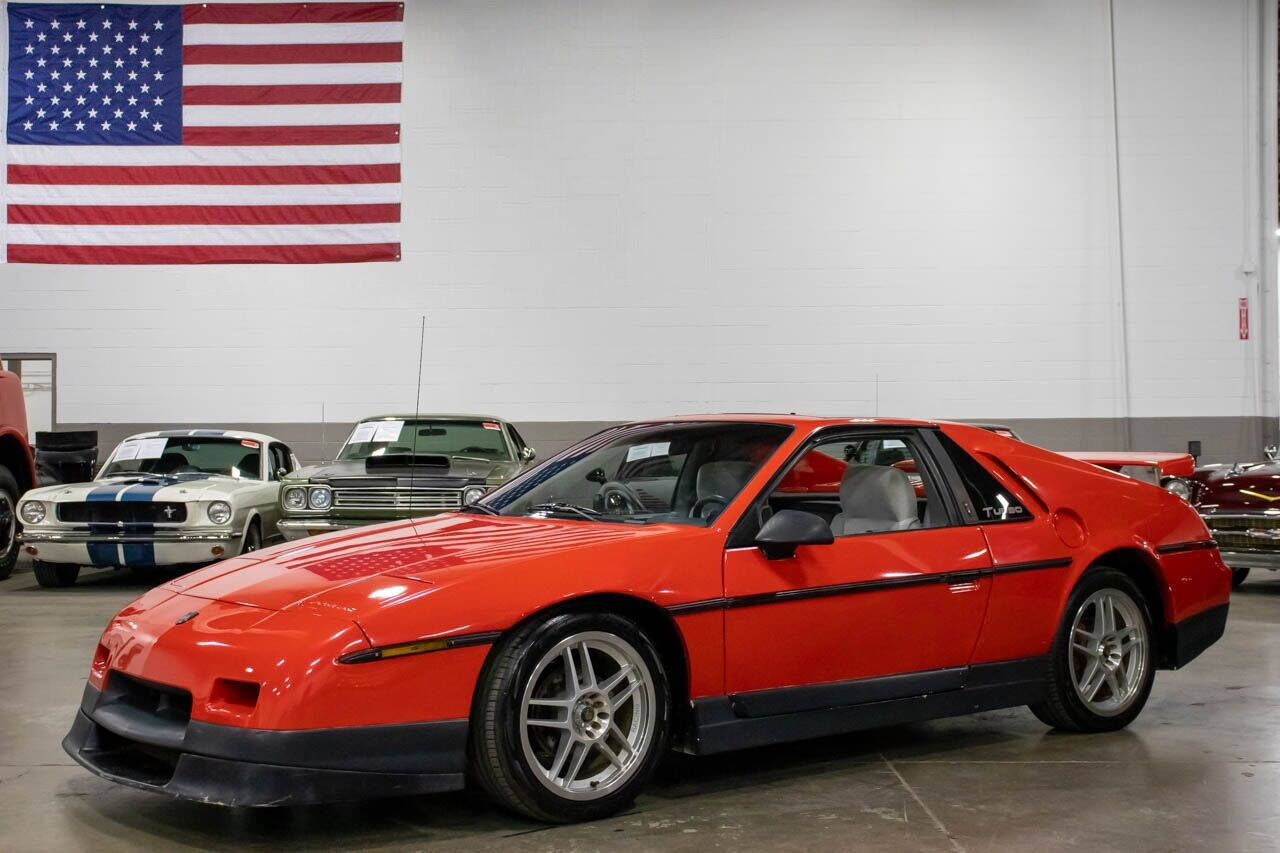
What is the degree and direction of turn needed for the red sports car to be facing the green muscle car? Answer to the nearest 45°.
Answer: approximately 135° to its right

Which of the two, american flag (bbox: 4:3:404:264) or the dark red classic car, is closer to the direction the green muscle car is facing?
the dark red classic car

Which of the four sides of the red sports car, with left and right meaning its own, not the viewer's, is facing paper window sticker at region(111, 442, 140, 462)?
right

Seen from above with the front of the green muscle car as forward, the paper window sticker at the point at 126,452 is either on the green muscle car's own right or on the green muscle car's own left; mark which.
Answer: on the green muscle car's own right

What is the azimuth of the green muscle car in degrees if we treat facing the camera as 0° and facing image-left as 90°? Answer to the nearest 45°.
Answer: approximately 0°

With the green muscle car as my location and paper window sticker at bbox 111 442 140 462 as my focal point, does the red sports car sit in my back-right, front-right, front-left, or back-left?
back-left

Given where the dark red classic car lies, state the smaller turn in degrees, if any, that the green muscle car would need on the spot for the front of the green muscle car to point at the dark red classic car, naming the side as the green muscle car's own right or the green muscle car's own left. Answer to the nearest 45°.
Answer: approximately 90° to the green muscle car's own left

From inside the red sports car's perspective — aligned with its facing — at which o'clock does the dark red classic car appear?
The dark red classic car is roughly at 6 o'clock from the red sports car.
